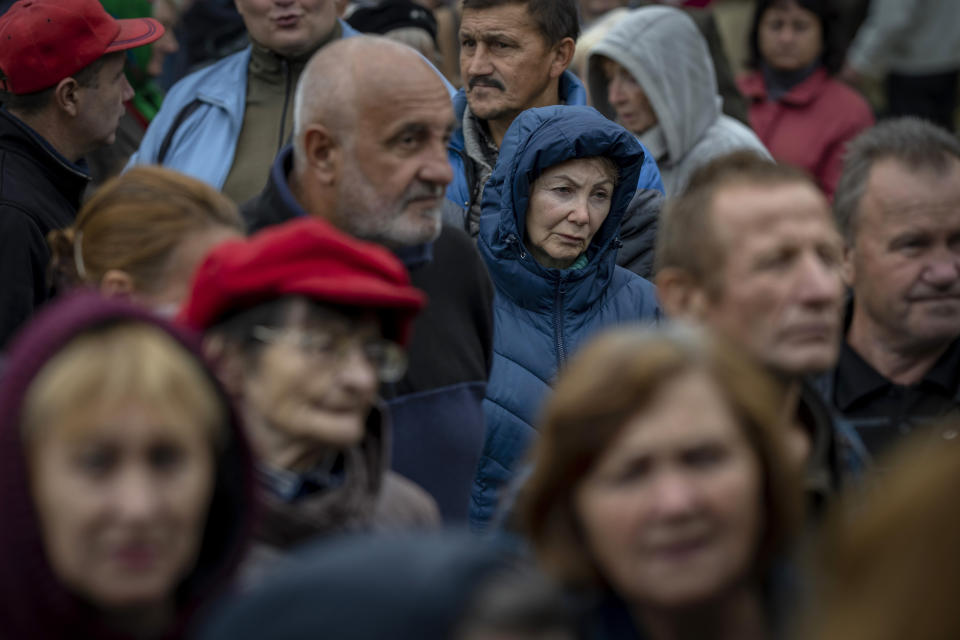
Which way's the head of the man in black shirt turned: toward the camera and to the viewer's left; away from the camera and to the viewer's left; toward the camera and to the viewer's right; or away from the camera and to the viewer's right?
toward the camera and to the viewer's right

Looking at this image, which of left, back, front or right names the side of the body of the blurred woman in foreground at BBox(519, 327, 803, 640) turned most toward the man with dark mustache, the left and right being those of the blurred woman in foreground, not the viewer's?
back

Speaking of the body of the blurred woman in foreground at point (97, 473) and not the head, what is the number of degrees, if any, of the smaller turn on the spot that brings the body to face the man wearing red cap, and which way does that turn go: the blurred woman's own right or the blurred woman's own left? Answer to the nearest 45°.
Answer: approximately 180°

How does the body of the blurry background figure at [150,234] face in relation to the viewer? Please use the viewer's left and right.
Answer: facing to the right of the viewer

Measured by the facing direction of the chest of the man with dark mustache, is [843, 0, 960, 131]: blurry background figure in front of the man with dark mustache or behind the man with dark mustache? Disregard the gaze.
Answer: behind

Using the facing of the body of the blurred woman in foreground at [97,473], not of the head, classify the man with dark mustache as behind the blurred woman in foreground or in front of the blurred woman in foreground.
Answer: behind

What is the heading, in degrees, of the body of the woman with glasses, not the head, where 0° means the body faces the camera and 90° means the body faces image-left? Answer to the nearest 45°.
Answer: approximately 315°

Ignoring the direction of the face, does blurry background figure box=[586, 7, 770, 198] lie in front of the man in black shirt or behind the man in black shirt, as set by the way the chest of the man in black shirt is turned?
behind

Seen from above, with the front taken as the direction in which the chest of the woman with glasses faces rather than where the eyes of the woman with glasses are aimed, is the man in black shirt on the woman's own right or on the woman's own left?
on the woman's own left

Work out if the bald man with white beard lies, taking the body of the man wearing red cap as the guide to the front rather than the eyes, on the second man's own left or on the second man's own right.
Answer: on the second man's own right

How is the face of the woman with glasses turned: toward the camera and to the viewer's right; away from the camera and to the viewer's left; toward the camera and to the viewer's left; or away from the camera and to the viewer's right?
toward the camera and to the viewer's right

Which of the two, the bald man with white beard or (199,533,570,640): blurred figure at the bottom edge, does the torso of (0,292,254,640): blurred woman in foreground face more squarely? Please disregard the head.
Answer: the blurred figure at the bottom edge

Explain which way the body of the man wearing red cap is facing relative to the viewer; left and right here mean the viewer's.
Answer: facing to the right of the viewer

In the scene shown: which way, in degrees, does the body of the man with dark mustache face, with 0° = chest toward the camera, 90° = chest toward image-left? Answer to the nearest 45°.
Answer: approximately 45°
